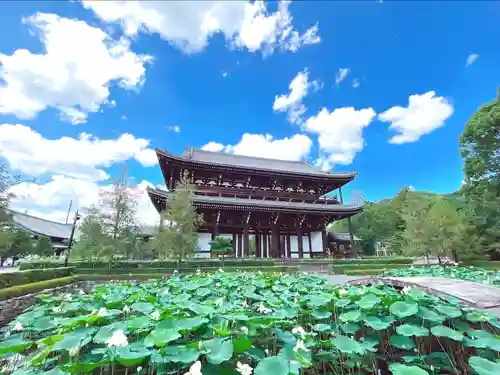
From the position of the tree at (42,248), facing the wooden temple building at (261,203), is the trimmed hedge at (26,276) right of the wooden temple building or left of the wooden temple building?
right

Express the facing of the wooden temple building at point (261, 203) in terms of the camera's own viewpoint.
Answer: facing the viewer

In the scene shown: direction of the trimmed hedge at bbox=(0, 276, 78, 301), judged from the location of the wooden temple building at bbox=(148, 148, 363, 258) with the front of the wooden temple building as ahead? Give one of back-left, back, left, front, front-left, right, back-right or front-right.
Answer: front-right

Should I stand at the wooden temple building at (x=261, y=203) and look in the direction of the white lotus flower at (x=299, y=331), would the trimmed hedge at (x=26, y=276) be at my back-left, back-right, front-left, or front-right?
front-right

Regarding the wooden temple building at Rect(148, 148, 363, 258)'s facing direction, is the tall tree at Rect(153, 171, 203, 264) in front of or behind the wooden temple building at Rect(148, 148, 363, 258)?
in front

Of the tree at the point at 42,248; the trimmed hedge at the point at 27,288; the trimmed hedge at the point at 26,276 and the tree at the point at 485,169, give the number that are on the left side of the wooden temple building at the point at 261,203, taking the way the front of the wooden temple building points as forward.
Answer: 1

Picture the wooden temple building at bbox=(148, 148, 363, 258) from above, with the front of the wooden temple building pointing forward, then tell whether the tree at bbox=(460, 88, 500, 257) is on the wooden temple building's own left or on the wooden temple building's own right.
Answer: on the wooden temple building's own left

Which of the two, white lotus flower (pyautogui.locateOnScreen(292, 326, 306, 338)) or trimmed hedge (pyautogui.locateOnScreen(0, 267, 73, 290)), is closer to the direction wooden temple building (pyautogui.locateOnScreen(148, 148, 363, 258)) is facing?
the white lotus flower

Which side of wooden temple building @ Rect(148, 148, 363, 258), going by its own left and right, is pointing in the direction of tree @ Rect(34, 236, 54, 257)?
right

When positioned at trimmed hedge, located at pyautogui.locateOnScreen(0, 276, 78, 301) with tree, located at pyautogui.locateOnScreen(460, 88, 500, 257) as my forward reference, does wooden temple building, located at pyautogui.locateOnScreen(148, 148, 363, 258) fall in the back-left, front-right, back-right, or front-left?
front-left

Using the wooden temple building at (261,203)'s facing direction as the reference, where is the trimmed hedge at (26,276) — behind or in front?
in front

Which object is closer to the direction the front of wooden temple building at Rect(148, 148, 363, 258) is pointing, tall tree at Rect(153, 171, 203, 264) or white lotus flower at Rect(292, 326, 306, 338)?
the white lotus flower

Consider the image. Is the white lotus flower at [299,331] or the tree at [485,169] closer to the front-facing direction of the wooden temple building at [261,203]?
the white lotus flower

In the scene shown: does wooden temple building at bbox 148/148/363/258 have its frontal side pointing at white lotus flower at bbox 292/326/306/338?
yes
